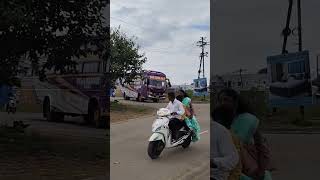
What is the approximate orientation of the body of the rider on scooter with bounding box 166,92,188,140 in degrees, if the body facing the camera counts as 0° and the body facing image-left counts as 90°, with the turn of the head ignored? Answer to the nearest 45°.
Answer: approximately 45°

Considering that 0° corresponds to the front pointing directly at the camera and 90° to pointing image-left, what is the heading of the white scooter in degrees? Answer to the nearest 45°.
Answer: approximately 45°
